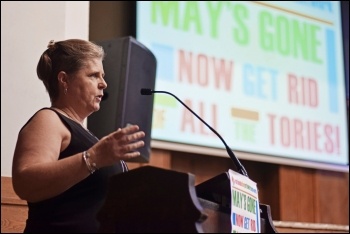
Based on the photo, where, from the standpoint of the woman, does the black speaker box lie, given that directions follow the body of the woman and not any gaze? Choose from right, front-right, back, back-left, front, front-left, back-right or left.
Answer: left

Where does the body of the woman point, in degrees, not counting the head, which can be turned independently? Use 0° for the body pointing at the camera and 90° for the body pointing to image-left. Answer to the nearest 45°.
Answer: approximately 270°

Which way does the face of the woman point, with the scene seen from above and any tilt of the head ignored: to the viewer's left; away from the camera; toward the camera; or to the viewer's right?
to the viewer's right

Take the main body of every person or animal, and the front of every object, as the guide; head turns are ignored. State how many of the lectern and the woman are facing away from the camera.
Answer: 0
